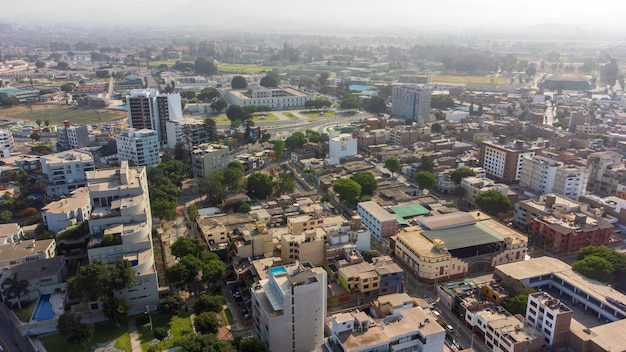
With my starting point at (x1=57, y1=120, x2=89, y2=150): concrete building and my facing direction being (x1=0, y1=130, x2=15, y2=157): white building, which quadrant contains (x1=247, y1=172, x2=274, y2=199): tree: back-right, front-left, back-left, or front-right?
back-left

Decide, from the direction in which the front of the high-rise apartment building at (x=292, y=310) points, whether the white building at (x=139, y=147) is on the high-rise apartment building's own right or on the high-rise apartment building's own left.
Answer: on the high-rise apartment building's own right

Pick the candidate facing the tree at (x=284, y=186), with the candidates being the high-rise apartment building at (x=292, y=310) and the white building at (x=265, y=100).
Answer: the white building

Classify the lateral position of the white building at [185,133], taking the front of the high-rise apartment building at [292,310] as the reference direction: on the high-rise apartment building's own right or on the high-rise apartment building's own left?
on the high-rise apartment building's own right

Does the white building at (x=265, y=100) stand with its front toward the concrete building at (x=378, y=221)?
yes

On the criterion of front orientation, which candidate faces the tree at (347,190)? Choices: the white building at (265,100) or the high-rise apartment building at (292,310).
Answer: the white building

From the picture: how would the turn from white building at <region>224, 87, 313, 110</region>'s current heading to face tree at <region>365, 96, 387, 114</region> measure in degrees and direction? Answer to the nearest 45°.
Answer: approximately 45° to its left

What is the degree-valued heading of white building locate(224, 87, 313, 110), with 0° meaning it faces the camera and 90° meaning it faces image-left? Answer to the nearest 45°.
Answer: approximately 0°
